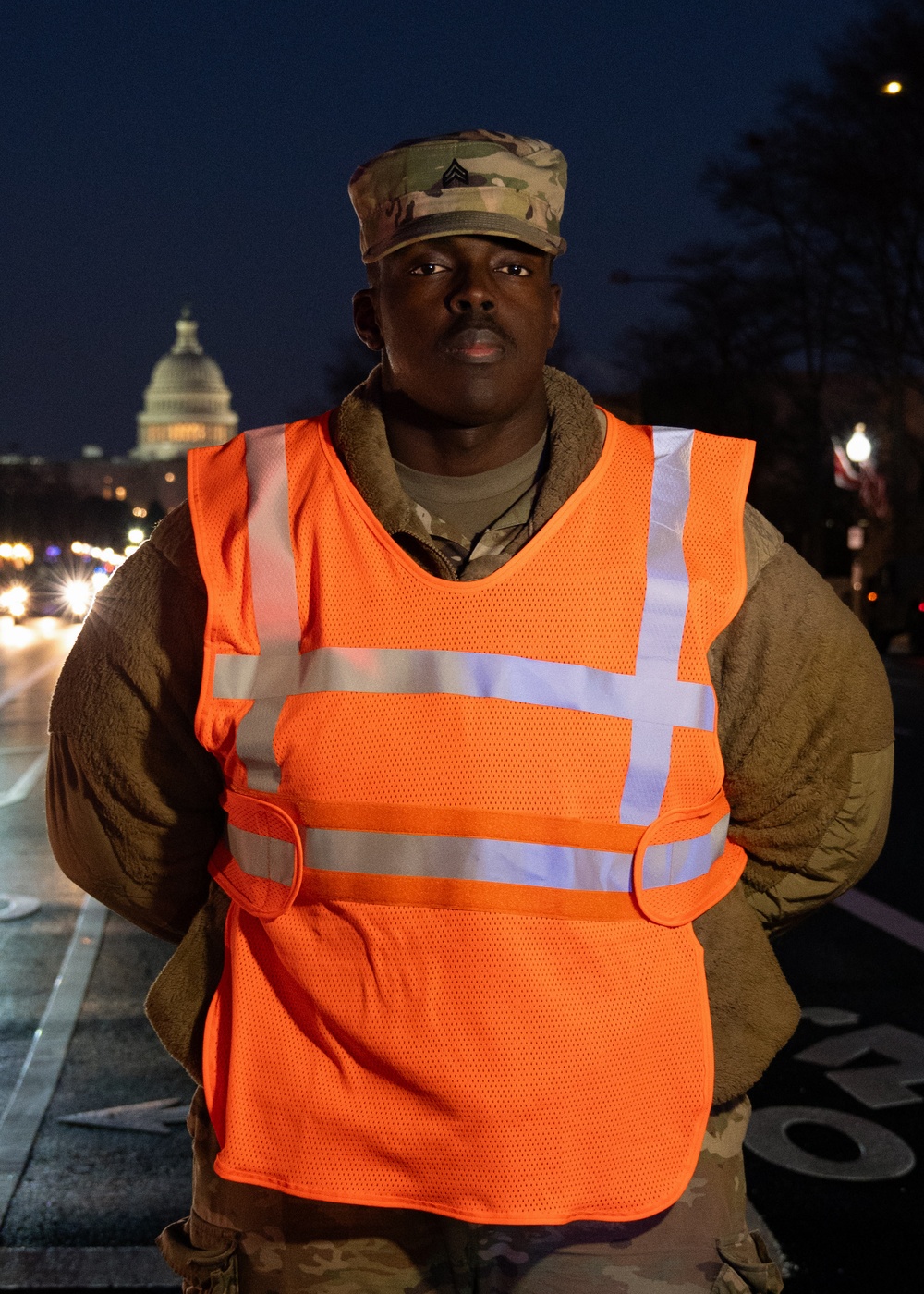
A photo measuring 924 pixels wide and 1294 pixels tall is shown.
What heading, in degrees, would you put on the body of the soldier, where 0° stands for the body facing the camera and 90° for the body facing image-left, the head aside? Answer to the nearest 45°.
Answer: approximately 0°

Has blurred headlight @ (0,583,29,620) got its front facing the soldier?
yes

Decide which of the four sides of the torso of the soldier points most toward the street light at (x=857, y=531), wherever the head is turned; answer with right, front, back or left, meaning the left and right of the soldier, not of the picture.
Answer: back

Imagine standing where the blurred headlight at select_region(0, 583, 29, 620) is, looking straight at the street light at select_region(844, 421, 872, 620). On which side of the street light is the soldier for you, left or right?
right

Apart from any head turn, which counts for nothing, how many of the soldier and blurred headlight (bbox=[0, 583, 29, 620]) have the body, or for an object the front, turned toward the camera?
2

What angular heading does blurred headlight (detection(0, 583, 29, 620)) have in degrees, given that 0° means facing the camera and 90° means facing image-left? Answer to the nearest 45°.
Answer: approximately 0°

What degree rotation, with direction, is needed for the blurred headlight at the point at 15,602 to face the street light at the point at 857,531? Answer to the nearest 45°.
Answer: approximately 45° to its left

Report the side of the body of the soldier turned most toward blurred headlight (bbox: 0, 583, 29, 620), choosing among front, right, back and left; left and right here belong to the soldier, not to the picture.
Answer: back
